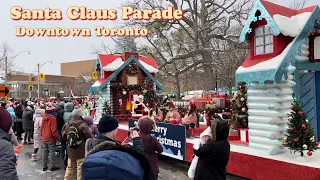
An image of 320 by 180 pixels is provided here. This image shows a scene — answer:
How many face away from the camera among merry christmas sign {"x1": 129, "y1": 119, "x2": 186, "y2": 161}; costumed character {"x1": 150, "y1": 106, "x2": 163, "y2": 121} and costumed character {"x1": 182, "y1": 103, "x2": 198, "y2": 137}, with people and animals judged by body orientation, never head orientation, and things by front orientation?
0

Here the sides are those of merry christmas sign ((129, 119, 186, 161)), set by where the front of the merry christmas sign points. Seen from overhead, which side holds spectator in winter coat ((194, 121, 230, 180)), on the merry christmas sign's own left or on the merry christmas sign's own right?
on the merry christmas sign's own left

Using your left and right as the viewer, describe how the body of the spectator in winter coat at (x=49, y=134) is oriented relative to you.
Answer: facing away from the viewer and to the right of the viewer

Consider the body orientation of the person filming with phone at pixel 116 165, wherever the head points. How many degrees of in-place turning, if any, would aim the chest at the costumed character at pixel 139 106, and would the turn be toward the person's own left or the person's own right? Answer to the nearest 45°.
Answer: approximately 45° to the person's own left

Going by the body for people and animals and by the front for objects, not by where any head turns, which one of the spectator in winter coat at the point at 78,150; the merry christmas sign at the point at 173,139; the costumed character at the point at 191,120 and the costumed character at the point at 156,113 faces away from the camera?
the spectator in winter coat

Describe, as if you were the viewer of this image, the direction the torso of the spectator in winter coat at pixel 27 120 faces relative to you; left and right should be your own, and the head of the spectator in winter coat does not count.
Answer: facing away from the viewer

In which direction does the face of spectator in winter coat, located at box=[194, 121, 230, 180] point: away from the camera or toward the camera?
away from the camera

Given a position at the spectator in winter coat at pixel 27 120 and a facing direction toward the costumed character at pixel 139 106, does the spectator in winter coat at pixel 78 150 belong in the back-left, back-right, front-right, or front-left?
front-right

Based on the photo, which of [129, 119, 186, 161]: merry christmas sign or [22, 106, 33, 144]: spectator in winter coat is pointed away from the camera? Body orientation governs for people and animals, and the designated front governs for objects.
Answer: the spectator in winter coat

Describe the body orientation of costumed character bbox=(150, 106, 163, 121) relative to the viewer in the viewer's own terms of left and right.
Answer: facing the viewer and to the left of the viewer

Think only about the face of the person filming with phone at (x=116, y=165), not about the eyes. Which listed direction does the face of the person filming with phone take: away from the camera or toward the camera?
away from the camera

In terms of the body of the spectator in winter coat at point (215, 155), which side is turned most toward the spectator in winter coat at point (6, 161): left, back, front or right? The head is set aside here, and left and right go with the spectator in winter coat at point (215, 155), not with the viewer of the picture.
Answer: left

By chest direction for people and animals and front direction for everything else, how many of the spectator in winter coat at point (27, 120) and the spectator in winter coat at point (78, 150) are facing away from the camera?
2

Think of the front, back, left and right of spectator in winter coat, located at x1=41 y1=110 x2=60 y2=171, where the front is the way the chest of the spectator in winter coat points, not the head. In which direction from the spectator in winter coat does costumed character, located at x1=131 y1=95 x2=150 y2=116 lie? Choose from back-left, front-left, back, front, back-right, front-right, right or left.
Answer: front
